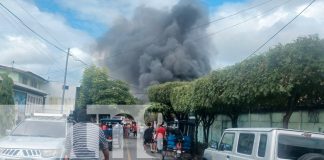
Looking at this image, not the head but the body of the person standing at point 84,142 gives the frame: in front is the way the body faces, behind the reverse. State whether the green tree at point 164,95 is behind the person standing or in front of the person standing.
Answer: in front

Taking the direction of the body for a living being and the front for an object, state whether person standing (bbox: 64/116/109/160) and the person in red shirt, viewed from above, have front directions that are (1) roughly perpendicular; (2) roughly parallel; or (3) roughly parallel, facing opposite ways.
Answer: roughly parallel

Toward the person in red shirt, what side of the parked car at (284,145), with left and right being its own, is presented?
front

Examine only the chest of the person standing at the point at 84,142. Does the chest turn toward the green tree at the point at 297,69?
no

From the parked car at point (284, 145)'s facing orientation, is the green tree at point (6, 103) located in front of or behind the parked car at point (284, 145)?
in front

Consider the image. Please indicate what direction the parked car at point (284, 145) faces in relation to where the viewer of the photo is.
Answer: facing away from the viewer and to the left of the viewer

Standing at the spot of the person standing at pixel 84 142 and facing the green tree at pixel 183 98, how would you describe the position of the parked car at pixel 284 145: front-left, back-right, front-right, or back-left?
front-right

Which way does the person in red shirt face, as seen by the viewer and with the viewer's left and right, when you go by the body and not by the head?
facing away from the viewer

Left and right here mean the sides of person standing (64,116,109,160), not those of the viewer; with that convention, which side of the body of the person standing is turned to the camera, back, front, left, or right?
back

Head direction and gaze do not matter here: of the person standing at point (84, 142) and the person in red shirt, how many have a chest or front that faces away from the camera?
2
